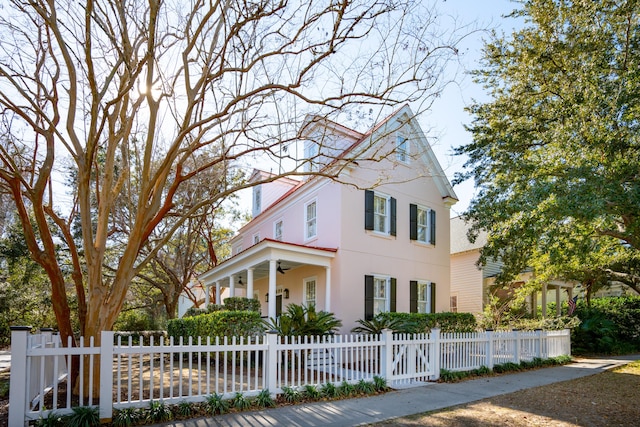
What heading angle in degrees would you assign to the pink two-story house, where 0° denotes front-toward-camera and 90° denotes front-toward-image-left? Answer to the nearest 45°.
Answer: approximately 45°

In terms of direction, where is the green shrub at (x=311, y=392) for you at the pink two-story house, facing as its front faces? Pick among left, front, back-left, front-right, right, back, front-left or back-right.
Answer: front-left
